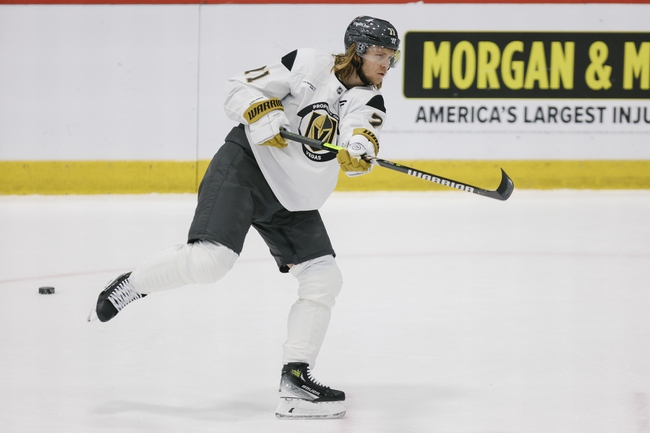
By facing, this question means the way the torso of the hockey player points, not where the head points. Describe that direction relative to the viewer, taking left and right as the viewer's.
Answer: facing the viewer and to the right of the viewer
